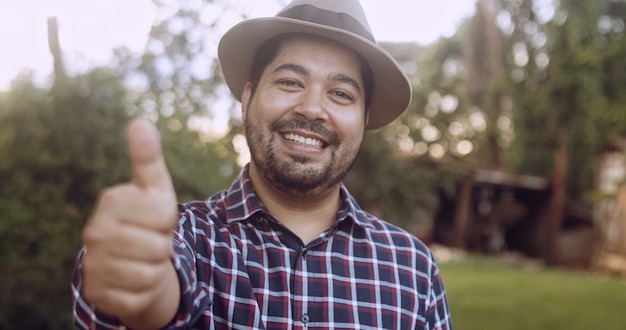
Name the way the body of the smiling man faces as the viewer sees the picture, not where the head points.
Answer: toward the camera
